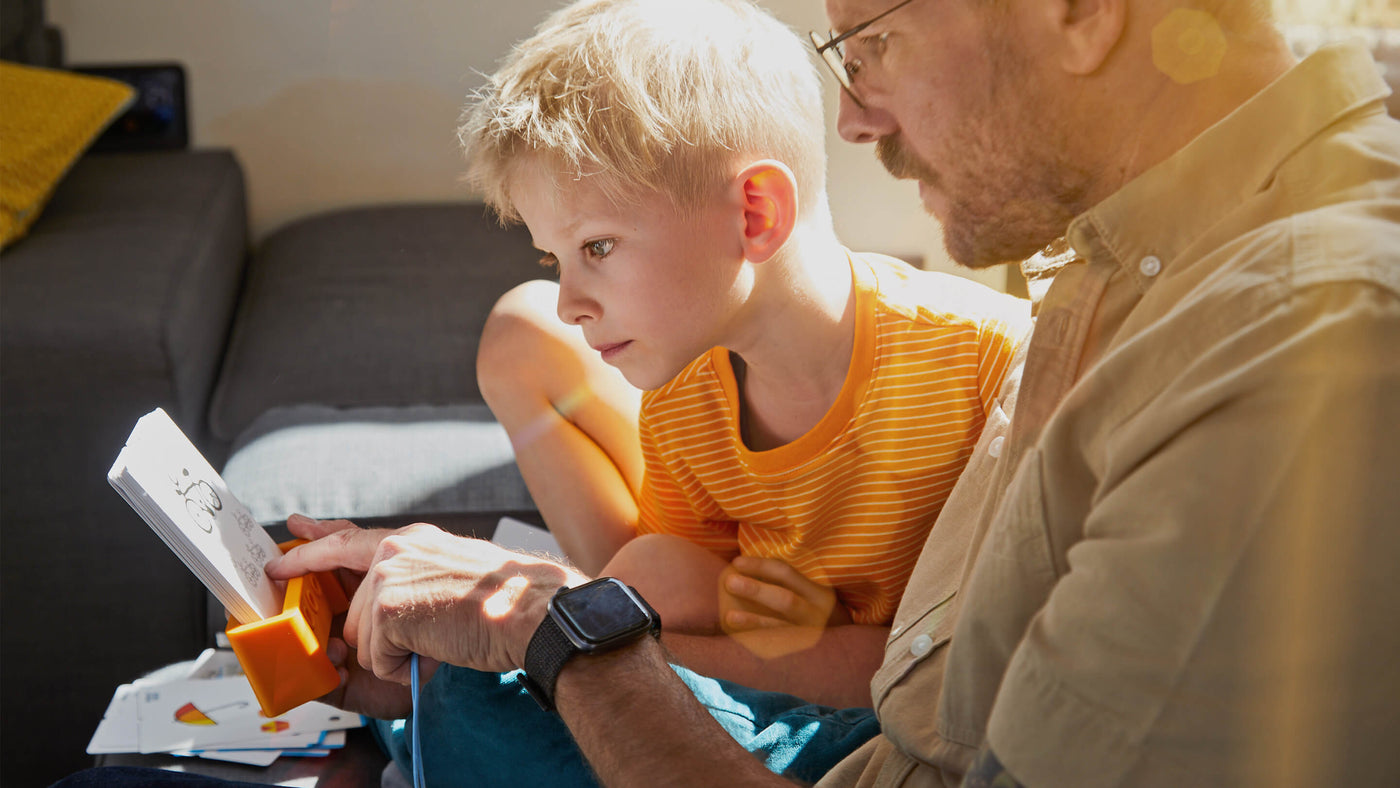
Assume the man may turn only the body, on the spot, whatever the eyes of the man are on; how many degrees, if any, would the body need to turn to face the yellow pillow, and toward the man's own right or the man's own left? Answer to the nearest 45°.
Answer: approximately 45° to the man's own right

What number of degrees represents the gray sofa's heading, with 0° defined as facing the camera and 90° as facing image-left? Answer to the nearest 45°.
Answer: approximately 0°

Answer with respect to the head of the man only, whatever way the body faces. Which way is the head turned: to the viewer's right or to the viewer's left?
to the viewer's left

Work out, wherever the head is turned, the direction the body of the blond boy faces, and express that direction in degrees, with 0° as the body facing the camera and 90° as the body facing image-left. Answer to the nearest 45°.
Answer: approximately 45°

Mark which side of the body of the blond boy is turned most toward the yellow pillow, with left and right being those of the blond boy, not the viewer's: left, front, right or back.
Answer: right

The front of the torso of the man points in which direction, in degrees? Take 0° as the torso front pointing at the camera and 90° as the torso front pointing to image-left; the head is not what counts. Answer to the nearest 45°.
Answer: approximately 90°
